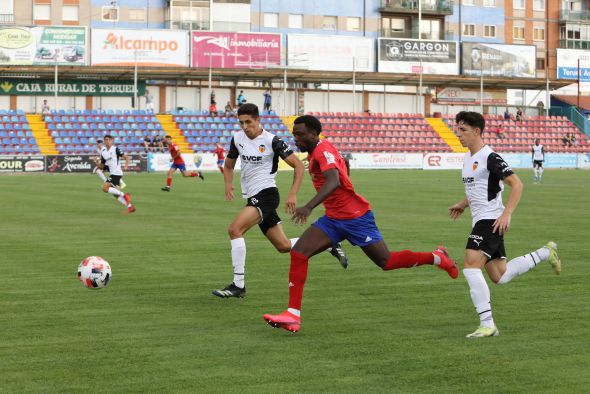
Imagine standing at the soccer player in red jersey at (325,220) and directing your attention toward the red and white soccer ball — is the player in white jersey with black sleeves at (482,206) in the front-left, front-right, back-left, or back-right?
back-right

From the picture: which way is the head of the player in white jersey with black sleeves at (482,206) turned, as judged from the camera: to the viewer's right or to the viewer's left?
to the viewer's left

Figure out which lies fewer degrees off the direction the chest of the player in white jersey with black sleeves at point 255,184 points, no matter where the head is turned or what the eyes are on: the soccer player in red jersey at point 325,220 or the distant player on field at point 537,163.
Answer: the soccer player in red jersey

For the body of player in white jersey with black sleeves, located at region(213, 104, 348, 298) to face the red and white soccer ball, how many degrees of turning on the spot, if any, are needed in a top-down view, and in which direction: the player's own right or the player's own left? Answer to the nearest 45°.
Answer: approximately 45° to the player's own right

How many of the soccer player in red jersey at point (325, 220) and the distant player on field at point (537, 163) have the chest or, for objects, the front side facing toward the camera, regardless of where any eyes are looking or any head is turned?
1

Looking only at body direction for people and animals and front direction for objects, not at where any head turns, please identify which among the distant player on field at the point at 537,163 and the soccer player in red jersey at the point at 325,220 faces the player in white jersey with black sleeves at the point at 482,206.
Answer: the distant player on field

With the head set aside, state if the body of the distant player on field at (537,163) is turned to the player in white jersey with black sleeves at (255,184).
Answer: yes

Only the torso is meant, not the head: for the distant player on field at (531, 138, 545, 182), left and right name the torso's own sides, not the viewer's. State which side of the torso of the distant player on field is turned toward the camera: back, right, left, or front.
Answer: front

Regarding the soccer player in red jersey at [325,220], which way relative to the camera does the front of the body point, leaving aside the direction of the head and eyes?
to the viewer's left

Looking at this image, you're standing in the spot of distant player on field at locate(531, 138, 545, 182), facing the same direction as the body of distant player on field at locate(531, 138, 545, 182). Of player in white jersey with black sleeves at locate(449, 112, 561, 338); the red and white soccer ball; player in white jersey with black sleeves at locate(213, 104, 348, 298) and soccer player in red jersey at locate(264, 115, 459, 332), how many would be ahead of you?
4

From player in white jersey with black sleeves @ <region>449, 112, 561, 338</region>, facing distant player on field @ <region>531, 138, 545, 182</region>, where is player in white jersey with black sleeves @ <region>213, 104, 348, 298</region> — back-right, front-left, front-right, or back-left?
front-left

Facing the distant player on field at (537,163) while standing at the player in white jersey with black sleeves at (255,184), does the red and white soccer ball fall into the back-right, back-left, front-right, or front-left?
back-left

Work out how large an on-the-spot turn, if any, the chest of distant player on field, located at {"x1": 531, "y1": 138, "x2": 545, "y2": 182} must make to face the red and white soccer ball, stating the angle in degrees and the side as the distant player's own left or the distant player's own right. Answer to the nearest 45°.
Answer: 0° — they already face it

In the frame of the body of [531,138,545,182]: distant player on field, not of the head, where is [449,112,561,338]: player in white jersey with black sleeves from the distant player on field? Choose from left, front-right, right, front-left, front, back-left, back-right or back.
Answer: front

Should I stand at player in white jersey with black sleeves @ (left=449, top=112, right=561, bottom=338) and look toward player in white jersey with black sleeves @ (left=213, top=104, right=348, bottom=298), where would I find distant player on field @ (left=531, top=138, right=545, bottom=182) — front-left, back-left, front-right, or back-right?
front-right

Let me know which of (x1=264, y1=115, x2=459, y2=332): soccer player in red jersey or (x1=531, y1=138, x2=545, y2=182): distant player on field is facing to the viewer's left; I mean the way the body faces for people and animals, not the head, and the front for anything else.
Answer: the soccer player in red jersey

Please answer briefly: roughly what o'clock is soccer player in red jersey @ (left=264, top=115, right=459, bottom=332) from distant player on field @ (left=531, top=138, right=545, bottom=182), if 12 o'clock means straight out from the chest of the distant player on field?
The soccer player in red jersey is roughly at 12 o'clock from the distant player on field.

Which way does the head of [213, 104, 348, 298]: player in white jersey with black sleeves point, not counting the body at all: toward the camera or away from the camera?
toward the camera
